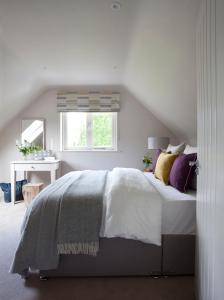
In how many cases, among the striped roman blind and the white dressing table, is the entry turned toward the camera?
2

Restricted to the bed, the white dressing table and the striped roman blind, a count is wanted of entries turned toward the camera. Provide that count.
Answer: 2

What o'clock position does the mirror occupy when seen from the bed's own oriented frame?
The mirror is roughly at 2 o'clock from the bed.

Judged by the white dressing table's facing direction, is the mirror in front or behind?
behind

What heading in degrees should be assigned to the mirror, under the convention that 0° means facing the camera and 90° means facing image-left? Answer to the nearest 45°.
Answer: approximately 0°

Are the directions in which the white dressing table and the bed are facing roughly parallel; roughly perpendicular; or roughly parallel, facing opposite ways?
roughly perpendicular

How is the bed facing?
to the viewer's left

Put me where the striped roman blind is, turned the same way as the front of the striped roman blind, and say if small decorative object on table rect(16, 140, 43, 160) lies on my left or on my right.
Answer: on my right
